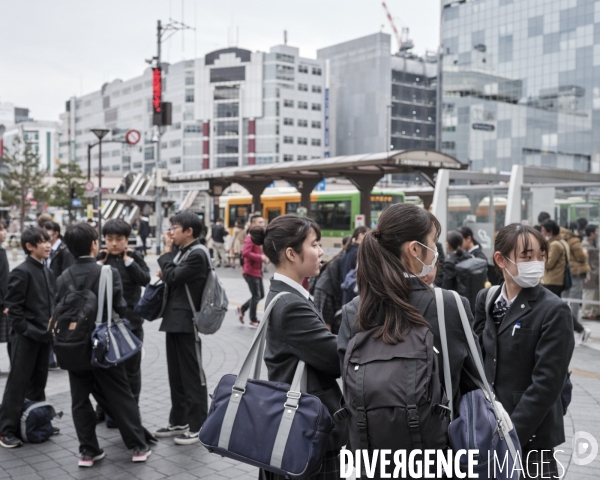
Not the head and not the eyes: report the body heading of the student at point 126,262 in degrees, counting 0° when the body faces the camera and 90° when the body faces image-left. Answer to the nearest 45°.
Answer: approximately 0°

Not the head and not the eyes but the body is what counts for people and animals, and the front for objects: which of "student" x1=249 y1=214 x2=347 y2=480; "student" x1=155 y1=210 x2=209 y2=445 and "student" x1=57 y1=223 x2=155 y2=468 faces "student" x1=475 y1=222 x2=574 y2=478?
"student" x1=249 y1=214 x2=347 y2=480

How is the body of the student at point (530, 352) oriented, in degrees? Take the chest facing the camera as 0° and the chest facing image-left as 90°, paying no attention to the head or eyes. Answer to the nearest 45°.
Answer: approximately 45°

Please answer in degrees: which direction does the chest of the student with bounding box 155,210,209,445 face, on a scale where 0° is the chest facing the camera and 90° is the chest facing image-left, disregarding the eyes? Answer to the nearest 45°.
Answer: approximately 90°

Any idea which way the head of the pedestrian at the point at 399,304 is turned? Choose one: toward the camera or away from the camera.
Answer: away from the camera

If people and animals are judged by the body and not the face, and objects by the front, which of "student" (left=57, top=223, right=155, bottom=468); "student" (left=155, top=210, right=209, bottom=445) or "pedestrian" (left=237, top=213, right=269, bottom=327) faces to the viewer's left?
"student" (left=155, top=210, right=209, bottom=445)

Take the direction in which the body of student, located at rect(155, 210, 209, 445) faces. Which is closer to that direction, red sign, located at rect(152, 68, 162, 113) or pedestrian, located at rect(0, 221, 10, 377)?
the pedestrian
